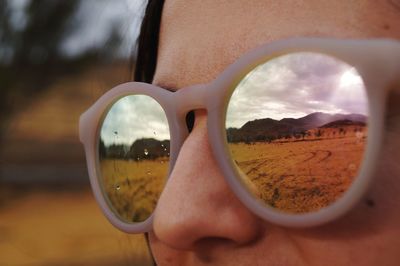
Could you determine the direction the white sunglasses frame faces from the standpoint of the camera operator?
facing the viewer and to the left of the viewer
